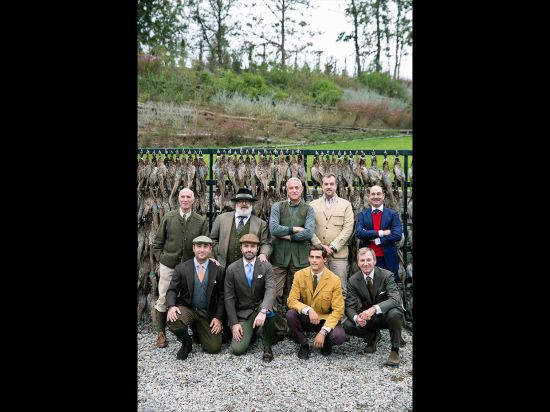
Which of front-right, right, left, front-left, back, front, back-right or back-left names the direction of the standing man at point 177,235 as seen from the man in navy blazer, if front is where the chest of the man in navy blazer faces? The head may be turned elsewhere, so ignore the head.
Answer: right

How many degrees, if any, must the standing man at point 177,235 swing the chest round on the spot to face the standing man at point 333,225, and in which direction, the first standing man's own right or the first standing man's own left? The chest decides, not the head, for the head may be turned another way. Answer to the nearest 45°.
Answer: approximately 90° to the first standing man's own left

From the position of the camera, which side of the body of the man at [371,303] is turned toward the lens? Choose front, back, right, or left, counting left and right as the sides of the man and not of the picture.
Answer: front

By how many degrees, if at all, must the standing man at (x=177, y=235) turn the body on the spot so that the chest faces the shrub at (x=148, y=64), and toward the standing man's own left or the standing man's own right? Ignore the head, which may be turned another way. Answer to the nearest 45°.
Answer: approximately 180°

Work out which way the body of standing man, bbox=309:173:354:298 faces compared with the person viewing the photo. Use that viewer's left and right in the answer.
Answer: facing the viewer

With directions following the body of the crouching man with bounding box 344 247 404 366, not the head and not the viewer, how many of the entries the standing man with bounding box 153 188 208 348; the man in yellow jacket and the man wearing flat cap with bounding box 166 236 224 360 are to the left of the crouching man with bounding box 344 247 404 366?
0

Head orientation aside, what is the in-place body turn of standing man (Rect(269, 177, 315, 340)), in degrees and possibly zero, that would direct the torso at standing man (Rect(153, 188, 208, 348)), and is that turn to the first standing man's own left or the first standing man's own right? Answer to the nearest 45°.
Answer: approximately 90° to the first standing man's own right

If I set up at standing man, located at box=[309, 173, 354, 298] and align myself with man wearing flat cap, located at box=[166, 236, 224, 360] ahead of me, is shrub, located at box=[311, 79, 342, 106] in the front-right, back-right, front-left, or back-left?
back-right

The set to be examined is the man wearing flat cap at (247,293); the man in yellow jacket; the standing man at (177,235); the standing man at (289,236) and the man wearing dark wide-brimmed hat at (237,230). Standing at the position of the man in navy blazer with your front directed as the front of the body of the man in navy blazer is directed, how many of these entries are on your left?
0

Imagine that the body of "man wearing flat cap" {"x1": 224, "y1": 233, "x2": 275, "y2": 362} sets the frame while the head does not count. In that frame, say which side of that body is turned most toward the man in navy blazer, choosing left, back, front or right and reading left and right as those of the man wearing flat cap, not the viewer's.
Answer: left

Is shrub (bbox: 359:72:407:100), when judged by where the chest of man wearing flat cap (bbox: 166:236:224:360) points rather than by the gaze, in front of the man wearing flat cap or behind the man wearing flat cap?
behind

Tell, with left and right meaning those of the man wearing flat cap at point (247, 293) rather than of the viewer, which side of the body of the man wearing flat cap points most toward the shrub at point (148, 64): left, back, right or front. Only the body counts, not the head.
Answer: back

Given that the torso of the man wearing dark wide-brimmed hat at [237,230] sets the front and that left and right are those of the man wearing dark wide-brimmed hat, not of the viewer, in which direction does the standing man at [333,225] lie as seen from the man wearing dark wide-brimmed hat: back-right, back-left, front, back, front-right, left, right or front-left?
left

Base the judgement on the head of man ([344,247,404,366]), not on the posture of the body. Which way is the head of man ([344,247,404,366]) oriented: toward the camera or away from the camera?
toward the camera

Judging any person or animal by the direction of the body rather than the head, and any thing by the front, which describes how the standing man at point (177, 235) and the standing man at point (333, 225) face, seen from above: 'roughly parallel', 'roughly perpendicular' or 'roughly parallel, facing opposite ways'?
roughly parallel

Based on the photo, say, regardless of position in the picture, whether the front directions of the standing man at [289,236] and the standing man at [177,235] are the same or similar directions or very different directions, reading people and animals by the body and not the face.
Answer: same or similar directions

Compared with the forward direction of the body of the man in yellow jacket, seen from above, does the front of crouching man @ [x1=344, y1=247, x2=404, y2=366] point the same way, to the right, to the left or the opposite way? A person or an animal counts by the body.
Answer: the same way

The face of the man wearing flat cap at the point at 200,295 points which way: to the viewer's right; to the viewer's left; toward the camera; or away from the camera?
toward the camera

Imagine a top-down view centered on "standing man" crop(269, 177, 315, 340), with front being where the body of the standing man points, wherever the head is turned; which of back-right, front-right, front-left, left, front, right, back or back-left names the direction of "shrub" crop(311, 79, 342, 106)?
back
